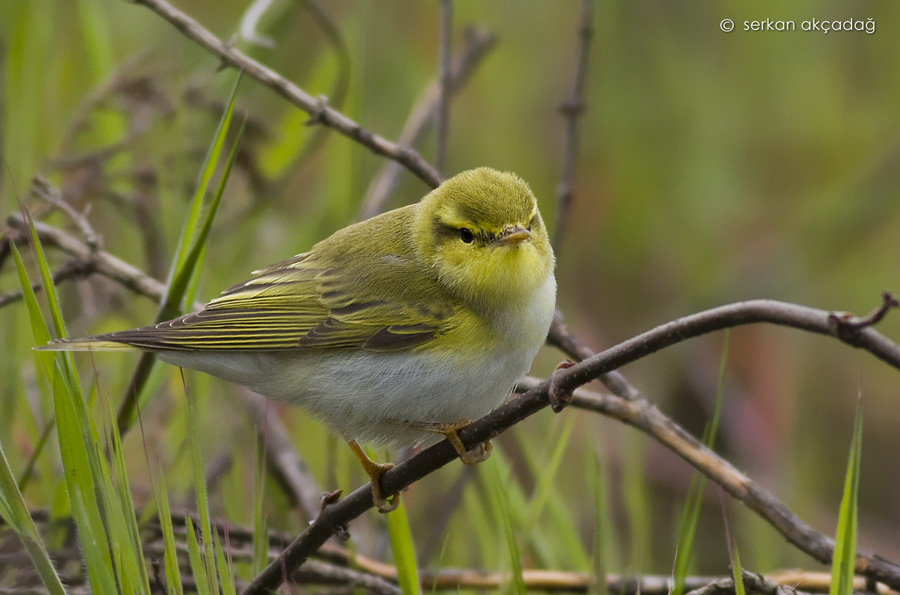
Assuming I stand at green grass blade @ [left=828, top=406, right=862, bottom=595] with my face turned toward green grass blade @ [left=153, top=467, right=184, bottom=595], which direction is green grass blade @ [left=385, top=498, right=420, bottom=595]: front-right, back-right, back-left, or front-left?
front-right

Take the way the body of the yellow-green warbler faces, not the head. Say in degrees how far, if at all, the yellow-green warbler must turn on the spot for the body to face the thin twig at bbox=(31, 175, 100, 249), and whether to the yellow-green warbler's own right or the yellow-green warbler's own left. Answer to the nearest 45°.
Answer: approximately 180°

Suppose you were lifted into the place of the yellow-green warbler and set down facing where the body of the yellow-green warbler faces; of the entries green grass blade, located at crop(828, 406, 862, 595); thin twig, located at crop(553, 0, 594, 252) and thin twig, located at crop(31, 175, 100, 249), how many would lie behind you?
1

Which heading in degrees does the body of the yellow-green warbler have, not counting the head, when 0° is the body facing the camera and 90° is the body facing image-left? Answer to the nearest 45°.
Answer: approximately 270°

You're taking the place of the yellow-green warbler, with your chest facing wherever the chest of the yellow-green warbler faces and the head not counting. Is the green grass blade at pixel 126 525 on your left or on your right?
on your right

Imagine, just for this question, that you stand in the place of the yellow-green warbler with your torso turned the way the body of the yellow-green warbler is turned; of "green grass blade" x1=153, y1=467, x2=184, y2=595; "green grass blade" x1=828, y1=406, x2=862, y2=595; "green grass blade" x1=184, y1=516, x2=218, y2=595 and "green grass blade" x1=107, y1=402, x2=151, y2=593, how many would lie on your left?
0

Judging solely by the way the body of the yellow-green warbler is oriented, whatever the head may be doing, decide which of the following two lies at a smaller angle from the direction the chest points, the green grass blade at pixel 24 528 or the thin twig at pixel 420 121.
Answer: the thin twig

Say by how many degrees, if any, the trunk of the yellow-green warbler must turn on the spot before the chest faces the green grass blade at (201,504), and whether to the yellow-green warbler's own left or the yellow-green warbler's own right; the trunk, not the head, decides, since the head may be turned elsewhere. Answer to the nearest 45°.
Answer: approximately 135° to the yellow-green warbler's own right

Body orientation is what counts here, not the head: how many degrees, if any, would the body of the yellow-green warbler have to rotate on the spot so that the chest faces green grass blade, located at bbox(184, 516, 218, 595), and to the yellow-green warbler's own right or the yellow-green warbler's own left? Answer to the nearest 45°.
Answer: approximately 135° to the yellow-green warbler's own right

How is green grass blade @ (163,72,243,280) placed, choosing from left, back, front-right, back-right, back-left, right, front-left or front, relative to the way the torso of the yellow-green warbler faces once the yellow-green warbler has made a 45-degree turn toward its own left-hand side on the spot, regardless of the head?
back
